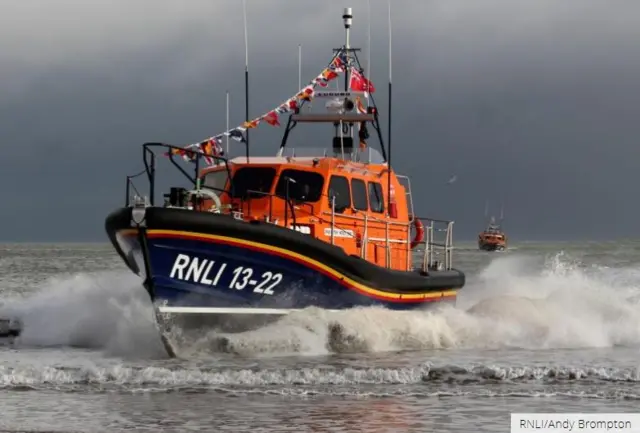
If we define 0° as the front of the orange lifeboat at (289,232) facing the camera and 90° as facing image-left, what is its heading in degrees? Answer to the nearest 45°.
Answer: approximately 45°
